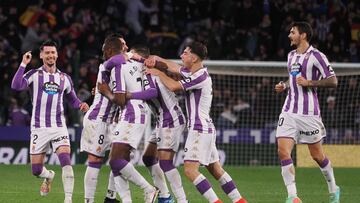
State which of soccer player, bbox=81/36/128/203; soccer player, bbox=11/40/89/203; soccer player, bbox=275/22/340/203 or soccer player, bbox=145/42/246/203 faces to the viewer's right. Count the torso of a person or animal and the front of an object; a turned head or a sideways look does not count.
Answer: soccer player, bbox=81/36/128/203

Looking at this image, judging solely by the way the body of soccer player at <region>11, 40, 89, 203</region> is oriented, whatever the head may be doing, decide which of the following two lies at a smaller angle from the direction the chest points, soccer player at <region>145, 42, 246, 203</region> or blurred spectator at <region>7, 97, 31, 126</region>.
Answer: the soccer player

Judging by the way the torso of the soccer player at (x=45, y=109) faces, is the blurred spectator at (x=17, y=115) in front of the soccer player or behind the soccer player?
behind

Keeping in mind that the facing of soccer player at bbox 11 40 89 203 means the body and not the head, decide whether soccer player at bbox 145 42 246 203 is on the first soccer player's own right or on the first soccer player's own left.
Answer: on the first soccer player's own left

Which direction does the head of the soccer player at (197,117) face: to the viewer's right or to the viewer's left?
to the viewer's left

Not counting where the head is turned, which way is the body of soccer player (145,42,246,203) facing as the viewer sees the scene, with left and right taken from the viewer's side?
facing to the left of the viewer
